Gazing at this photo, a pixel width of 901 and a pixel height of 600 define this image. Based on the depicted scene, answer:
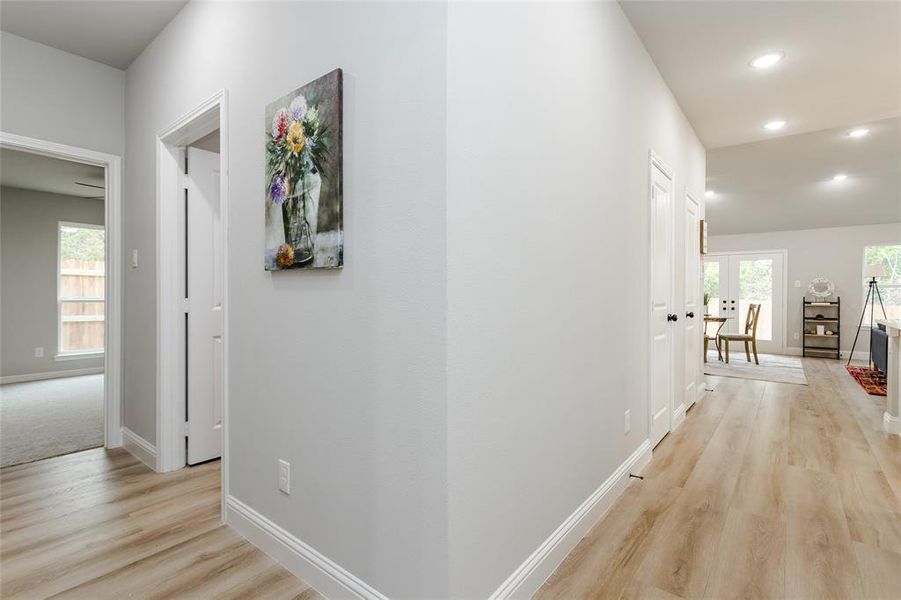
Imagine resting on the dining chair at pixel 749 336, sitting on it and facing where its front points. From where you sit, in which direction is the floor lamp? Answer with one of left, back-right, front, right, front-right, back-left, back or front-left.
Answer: back-right

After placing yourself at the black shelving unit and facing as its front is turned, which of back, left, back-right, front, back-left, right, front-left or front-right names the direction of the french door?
right

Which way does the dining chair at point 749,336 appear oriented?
to the viewer's left

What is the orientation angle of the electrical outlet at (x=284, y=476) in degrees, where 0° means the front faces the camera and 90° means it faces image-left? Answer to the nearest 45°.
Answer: approximately 45°

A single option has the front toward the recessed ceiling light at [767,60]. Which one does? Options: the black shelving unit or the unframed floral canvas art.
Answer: the black shelving unit

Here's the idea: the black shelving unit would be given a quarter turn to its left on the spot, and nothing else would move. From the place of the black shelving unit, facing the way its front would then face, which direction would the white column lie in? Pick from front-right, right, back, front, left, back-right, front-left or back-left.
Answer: right

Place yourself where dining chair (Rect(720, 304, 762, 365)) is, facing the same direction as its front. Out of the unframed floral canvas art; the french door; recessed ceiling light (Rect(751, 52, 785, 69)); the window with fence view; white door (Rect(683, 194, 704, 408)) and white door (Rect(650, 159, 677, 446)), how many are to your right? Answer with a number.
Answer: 1

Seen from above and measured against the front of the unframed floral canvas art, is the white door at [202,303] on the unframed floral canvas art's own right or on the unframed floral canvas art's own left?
on the unframed floral canvas art's own right

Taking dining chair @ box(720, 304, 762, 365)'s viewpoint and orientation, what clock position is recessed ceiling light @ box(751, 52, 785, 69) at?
The recessed ceiling light is roughly at 9 o'clock from the dining chair.

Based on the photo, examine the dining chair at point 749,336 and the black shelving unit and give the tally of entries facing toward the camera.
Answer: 1

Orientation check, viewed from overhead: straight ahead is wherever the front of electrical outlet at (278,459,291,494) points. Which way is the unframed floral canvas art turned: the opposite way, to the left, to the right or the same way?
the same way

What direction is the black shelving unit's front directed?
toward the camera

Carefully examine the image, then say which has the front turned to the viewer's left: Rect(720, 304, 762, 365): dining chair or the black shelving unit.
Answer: the dining chair

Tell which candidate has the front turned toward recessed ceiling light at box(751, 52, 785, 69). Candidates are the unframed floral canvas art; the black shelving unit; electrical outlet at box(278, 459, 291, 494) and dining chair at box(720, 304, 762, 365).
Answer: the black shelving unit

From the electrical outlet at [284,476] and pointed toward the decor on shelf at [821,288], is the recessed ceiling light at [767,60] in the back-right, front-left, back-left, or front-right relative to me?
front-right

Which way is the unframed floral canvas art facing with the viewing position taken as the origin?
facing the viewer and to the left of the viewer

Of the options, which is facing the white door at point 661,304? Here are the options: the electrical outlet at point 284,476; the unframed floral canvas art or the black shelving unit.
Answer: the black shelving unit

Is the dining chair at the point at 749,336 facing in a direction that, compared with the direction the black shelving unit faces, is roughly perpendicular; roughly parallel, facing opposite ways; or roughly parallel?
roughly perpendicular
